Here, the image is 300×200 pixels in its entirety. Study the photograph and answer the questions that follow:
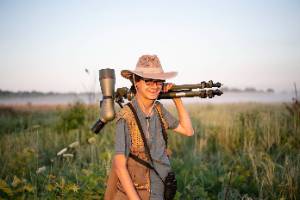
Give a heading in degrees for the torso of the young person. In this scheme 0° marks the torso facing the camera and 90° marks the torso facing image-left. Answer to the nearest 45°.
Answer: approximately 315°
